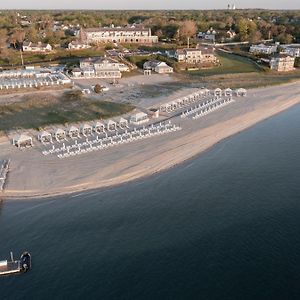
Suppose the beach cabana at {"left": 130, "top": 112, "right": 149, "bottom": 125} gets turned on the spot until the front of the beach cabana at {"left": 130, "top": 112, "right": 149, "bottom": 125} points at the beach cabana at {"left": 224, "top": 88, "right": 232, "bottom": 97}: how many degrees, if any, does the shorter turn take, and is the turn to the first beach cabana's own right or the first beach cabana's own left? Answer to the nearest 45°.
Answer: approximately 90° to the first beach cabana's own left

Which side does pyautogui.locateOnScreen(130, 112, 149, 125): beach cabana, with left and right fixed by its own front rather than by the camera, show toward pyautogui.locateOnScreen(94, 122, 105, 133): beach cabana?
right

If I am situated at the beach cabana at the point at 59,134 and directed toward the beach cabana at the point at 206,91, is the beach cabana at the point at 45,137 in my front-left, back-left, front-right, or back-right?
back-left

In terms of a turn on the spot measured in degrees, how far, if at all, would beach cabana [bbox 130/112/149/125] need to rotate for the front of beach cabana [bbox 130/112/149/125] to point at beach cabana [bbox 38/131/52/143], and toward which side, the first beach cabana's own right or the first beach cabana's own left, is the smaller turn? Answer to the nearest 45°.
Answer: approximately 90° to the first beach cabana's own right

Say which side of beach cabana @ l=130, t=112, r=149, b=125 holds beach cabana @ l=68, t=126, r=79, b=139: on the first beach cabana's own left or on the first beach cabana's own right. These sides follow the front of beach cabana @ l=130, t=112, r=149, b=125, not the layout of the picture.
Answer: on the first beach cabana's own right

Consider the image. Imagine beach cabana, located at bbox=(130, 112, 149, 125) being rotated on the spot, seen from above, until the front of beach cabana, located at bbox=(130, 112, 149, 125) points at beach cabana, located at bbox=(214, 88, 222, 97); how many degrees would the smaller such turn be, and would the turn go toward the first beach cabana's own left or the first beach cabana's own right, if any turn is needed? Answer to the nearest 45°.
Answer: approximately 90° to the first beach cabana's own left

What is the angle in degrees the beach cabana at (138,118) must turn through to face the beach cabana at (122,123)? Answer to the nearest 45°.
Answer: approximately 90° to its right

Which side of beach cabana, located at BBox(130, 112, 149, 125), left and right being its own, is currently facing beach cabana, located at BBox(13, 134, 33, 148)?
right

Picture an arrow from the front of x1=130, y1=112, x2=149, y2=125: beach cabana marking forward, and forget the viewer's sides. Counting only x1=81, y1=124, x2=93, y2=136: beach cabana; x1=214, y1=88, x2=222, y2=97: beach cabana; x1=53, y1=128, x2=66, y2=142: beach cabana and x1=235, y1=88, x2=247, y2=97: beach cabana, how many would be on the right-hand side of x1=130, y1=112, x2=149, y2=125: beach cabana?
2

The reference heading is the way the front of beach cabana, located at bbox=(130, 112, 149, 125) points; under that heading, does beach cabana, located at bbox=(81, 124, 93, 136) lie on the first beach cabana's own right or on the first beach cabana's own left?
on the first beach cabana's own right

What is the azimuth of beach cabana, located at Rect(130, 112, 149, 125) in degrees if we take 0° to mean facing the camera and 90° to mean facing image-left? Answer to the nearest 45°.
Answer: approximately 315°

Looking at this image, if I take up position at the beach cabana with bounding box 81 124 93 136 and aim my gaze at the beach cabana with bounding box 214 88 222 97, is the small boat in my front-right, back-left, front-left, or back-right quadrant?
back-right

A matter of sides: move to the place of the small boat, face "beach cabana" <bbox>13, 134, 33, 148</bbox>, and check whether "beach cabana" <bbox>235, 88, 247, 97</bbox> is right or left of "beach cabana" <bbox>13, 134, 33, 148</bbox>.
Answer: right

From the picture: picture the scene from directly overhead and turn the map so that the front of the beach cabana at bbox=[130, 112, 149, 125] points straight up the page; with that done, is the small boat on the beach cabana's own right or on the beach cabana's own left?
on the beach cabana's own right
